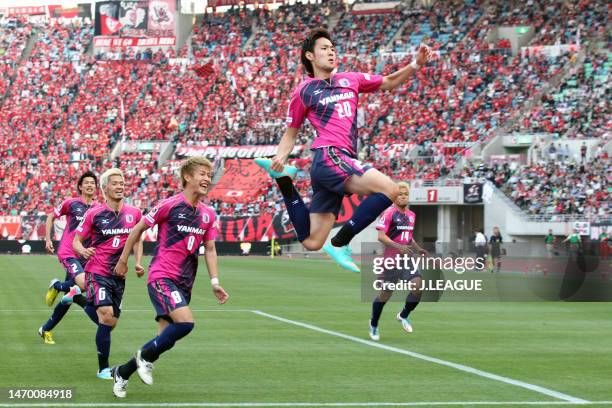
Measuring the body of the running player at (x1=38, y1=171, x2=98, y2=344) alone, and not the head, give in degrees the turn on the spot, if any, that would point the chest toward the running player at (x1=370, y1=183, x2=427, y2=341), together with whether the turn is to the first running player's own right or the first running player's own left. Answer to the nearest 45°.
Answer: approximately 45° to the first running player's own left

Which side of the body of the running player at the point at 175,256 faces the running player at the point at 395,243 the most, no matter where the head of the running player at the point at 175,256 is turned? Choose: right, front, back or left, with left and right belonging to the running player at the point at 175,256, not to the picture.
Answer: left

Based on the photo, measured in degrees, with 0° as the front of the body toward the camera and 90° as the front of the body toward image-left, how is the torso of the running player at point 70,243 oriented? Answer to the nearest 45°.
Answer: approximately 315°

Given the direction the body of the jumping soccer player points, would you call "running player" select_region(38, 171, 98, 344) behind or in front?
behind

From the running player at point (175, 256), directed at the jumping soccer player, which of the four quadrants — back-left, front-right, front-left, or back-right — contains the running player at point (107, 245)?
back-left

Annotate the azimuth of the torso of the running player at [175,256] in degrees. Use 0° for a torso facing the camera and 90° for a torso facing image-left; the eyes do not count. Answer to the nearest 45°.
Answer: approximately 315°
